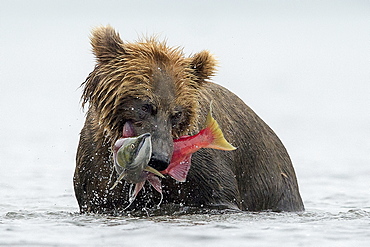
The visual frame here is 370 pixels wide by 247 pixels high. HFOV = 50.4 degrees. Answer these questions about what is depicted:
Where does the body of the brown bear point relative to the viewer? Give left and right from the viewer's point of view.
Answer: facing the viewer and to the left of the viewer

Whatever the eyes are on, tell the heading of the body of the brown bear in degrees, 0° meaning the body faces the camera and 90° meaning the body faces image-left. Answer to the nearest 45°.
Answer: approximately 45°
